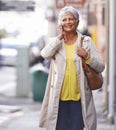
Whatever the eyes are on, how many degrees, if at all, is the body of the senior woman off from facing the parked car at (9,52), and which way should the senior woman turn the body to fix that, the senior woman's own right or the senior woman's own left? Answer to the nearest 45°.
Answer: approximately 180°

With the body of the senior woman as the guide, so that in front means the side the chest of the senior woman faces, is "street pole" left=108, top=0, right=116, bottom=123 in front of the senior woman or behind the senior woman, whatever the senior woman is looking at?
behind

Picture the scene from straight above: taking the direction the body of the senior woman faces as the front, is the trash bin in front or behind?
behind

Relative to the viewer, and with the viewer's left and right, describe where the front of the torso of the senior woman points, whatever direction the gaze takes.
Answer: facing the viewer
